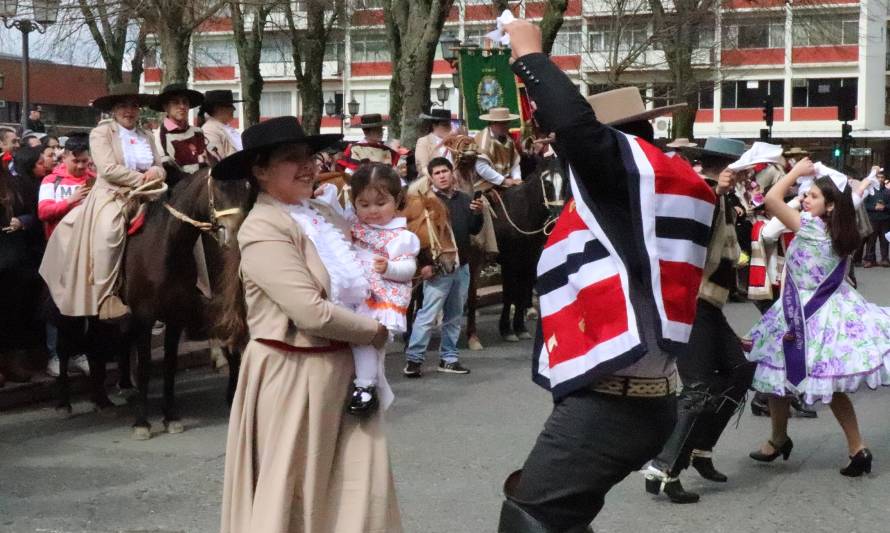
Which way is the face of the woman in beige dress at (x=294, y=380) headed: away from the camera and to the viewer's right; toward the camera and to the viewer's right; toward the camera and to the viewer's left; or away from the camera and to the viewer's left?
toward the camera and to the viewer's right

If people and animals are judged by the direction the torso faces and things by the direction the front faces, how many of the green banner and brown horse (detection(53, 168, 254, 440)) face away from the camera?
0

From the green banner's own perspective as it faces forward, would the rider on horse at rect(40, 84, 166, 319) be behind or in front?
in front

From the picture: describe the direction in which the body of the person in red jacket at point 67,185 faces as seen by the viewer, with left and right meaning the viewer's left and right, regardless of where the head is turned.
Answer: facing the viewer and to the right of the viewer

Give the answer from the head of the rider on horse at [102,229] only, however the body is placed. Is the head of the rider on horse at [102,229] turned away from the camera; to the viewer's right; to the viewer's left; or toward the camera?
toward the camera

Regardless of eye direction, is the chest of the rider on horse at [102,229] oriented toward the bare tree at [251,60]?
no

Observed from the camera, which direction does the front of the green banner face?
facing the viewer

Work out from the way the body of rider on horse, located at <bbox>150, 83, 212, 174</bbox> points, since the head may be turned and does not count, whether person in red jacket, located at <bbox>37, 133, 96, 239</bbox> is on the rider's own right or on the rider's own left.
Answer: on the rider's own right

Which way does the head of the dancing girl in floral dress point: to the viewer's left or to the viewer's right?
to the viewer's left

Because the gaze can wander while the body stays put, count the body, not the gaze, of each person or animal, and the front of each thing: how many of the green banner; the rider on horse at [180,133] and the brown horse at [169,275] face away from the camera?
0

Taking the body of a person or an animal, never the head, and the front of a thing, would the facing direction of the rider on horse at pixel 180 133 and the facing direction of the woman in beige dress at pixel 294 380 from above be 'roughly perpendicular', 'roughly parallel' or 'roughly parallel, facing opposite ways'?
roughly parallel

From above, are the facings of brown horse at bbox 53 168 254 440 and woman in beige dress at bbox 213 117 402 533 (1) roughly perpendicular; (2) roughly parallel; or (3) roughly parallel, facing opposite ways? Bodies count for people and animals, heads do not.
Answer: roughly parallel

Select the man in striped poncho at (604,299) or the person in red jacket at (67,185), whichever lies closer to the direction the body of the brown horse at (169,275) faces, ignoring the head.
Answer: the man in striped poncho

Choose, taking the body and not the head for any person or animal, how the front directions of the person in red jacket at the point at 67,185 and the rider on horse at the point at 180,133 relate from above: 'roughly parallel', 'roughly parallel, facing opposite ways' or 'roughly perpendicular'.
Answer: roughly parallel

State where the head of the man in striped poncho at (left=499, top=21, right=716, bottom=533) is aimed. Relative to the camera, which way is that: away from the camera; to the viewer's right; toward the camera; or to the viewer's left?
away from the camera

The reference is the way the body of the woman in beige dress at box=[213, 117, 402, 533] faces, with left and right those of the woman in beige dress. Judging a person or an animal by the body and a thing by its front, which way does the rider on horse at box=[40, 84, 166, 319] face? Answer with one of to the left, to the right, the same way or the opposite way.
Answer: the same way
